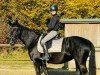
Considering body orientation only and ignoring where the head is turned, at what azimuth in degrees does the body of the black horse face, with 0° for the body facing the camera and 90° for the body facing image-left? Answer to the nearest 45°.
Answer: approximately 90°

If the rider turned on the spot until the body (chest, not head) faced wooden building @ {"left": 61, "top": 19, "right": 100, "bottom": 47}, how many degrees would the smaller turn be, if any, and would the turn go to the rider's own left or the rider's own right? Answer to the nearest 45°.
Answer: approximately 135° to the rider's own right

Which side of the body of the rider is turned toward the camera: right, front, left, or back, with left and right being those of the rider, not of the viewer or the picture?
left

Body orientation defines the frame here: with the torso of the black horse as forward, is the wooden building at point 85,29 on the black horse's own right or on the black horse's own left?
on the black horse's own right
